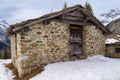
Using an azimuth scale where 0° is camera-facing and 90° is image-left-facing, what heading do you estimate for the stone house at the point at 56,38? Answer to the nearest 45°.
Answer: approximately 315°

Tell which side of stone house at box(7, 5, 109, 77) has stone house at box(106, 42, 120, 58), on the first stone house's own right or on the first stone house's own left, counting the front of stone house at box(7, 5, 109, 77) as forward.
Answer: on the first stone house's own left
